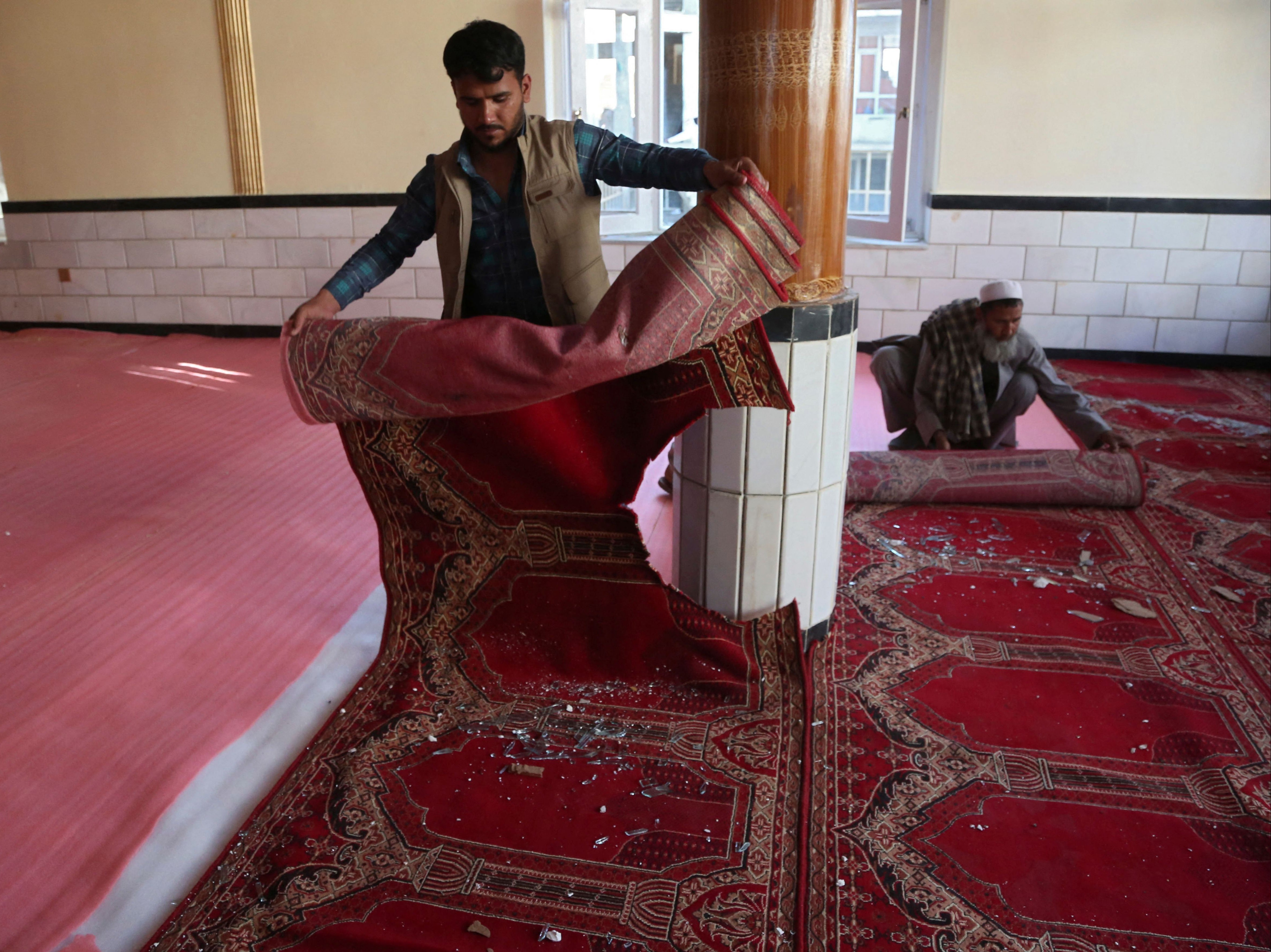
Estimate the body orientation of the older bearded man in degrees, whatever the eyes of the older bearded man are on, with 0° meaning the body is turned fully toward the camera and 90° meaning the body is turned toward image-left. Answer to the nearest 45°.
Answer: approximately 315°

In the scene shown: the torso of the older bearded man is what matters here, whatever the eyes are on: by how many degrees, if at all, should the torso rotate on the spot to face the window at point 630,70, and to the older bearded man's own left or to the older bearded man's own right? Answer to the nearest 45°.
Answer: approximately 180°

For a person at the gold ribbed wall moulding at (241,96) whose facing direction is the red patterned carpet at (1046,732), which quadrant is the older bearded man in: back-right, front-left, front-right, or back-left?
front-left

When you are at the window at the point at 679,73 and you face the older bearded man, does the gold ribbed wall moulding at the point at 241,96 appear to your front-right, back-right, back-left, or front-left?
back-right

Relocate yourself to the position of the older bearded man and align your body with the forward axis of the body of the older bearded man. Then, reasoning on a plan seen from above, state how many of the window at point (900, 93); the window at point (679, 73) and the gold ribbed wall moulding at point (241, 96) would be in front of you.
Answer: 0

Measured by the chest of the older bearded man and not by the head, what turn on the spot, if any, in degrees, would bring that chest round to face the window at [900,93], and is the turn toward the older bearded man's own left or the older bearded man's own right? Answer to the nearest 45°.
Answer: approximately 135° to the older bearded man's own left

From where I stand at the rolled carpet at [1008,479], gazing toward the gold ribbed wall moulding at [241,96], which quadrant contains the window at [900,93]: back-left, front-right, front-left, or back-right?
front-right

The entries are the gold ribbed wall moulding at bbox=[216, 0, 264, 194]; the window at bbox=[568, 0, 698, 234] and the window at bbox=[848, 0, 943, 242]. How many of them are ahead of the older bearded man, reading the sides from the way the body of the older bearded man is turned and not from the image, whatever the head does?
0

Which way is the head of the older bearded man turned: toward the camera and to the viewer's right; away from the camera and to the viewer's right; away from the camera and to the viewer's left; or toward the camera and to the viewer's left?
toward the camera and to the viewer's right

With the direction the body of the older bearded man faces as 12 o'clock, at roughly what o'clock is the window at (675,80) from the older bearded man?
The window is roughly at 6 o'clock from the older bearded man.
